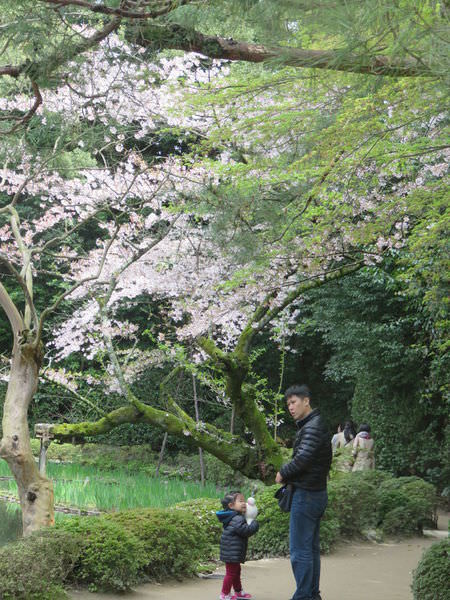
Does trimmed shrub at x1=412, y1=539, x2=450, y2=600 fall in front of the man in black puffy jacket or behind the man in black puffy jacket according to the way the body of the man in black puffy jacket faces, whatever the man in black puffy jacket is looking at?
behind

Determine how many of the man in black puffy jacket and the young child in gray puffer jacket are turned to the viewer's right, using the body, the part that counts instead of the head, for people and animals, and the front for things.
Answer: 1

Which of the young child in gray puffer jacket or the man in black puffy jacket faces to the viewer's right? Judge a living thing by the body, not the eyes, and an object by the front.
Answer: the young child in gray puffer jacket

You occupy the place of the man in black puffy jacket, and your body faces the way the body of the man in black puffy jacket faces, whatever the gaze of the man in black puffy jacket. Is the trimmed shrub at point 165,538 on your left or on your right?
on your right

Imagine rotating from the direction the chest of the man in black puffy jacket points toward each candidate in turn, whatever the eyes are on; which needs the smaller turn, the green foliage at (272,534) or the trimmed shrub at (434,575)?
the green foliage

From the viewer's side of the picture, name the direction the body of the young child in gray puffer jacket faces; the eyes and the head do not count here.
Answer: to the viewer's right

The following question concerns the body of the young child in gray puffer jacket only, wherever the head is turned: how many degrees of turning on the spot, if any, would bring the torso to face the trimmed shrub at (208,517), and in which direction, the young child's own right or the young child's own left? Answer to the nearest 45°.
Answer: approximately 90° to the young child's own left

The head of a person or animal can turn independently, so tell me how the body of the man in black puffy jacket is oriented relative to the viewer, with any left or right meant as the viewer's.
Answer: facing to the left of the viewer

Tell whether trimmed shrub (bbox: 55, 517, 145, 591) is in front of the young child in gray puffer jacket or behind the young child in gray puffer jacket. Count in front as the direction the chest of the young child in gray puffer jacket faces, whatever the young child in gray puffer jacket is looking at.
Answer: behind
